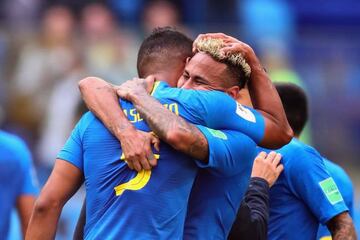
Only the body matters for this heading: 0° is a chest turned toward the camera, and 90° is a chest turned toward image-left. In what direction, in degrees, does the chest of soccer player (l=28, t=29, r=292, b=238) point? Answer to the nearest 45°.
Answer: approximately 180°

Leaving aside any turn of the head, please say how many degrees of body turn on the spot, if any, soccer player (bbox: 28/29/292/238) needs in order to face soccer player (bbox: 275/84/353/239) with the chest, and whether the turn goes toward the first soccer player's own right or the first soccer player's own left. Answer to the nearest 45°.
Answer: approximately 45° to the first soccer player's own right
